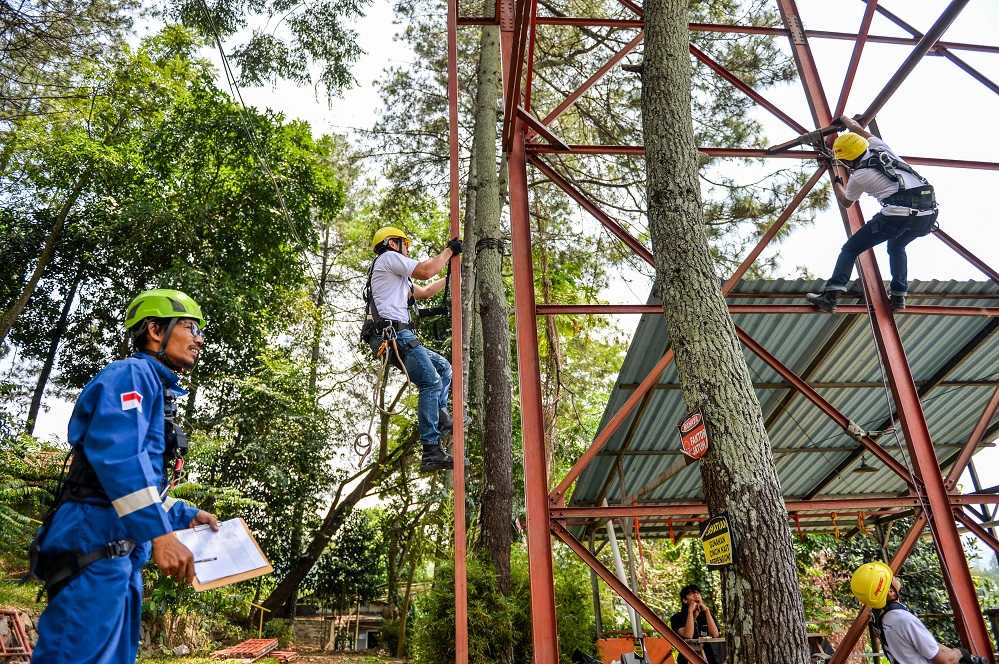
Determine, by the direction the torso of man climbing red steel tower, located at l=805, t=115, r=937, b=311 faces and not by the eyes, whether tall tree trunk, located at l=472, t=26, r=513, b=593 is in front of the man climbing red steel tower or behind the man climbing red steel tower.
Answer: in front

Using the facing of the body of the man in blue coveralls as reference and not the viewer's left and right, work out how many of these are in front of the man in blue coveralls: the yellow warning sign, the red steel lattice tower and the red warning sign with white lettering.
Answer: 3

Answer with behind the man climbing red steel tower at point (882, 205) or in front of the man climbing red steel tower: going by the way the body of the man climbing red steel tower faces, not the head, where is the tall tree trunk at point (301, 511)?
in front

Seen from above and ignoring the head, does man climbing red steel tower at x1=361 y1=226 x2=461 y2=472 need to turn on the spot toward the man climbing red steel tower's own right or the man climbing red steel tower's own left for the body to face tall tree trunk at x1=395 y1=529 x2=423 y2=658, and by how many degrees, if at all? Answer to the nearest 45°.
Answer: approximately 90° to the man climbing red steel tower's own left

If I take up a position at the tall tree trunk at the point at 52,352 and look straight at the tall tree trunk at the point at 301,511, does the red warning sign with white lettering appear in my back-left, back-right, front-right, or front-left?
front-right

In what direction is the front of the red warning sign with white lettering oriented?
toward the camera

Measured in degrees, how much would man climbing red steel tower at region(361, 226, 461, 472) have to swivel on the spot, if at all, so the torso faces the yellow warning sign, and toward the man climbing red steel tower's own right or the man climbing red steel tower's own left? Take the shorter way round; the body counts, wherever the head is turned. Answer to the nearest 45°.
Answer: approximately 45° to the man climbing red steel tower's own right

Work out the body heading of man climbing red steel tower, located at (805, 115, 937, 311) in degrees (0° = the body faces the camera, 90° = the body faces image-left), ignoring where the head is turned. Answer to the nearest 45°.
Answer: approximately 135°

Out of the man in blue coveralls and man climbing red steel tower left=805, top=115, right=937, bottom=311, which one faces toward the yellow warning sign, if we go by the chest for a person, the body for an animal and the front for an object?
the man in blue coveralls

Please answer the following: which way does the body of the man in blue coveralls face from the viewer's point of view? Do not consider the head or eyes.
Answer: to the viewer's right

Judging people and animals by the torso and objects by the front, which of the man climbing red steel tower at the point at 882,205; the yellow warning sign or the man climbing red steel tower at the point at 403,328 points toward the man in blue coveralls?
the yellow warning sign

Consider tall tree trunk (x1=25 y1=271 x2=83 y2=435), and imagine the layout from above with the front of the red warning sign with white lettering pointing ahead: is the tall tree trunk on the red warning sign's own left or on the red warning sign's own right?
on the red warning sign's own right
